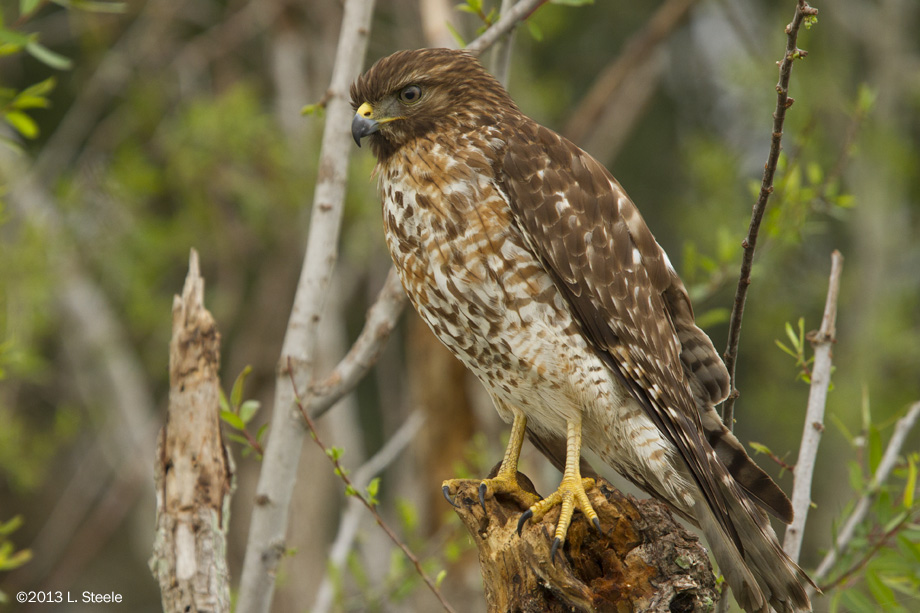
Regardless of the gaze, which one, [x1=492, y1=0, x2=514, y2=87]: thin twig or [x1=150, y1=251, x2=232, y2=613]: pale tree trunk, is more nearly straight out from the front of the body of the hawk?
the pale tree trunk

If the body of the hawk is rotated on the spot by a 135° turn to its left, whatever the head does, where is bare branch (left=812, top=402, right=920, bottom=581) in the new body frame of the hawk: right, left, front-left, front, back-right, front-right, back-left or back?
front

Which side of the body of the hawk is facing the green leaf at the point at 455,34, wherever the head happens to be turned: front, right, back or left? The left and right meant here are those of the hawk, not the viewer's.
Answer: right

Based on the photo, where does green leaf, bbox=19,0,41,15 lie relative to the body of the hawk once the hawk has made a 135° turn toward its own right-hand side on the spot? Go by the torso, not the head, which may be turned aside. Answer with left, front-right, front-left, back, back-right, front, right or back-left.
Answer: left

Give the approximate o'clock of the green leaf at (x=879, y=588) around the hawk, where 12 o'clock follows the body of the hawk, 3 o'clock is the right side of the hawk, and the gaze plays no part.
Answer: The green leaf is roughly at 8 o'clock from the hawk.

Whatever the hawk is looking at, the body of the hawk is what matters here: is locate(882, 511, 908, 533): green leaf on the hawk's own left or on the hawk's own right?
on the hawk's own left

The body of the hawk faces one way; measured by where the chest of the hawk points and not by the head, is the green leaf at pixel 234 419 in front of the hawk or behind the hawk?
in front

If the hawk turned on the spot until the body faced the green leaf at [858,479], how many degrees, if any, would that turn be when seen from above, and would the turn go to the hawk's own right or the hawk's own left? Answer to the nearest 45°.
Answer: approximately 135° to the hawk's own left

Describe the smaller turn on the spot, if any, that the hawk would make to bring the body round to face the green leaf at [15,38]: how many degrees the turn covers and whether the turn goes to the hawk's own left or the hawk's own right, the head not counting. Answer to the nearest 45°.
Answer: approximately 45° to the hawk's own right
